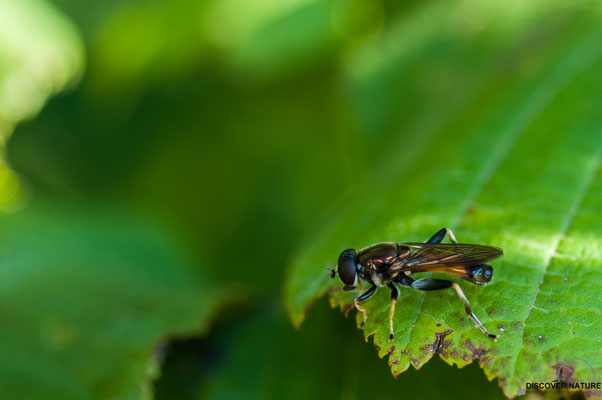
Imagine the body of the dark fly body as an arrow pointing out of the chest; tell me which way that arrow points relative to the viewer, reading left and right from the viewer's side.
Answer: facing to the left of the viewer

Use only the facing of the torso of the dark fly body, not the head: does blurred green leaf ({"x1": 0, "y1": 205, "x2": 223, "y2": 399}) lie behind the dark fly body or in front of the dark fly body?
in front
